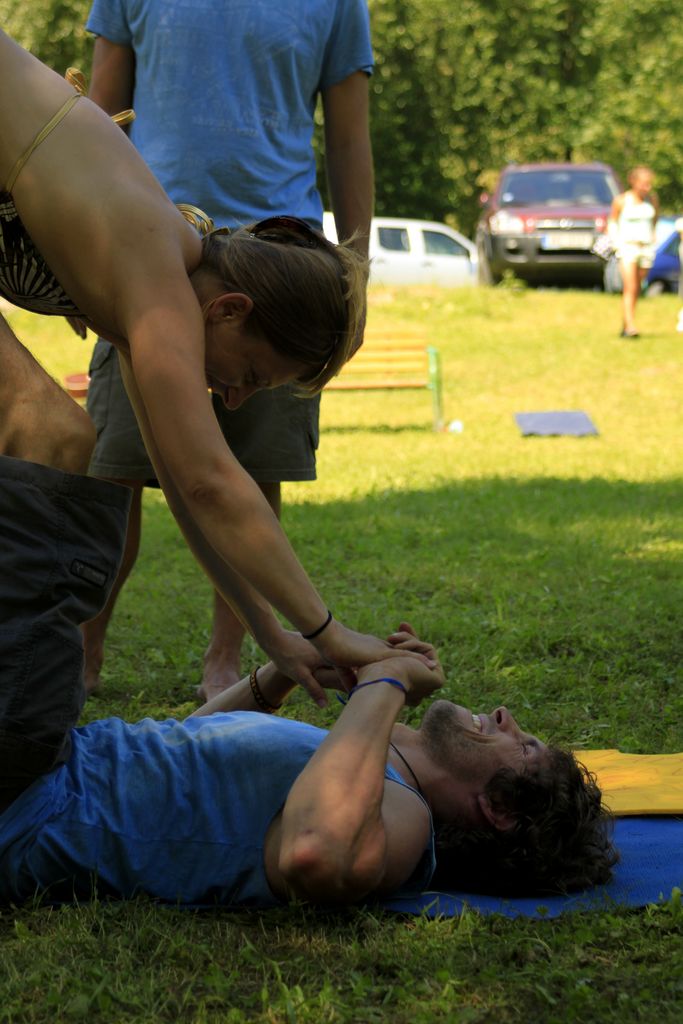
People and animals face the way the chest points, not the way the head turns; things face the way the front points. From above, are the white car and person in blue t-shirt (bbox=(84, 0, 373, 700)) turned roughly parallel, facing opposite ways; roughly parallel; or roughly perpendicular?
roughly perpendicular

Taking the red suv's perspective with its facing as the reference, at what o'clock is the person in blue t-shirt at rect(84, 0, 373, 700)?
The person in blue t-shirt is roughly at 12 o'clock from the red suv.

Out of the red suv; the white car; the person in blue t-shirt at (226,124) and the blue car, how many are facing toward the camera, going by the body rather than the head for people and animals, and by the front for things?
2

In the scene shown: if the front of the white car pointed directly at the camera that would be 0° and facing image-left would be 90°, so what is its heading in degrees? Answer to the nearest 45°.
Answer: approximately 270°

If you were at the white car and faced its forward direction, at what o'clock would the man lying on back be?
The man lying on back is roughly at 3 o'clock from the white car.

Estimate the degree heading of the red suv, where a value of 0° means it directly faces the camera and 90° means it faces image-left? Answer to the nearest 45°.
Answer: approximately 0°

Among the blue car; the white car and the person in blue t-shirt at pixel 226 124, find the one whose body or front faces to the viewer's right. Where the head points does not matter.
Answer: the white car

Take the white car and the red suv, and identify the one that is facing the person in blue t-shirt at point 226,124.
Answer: the red suv
